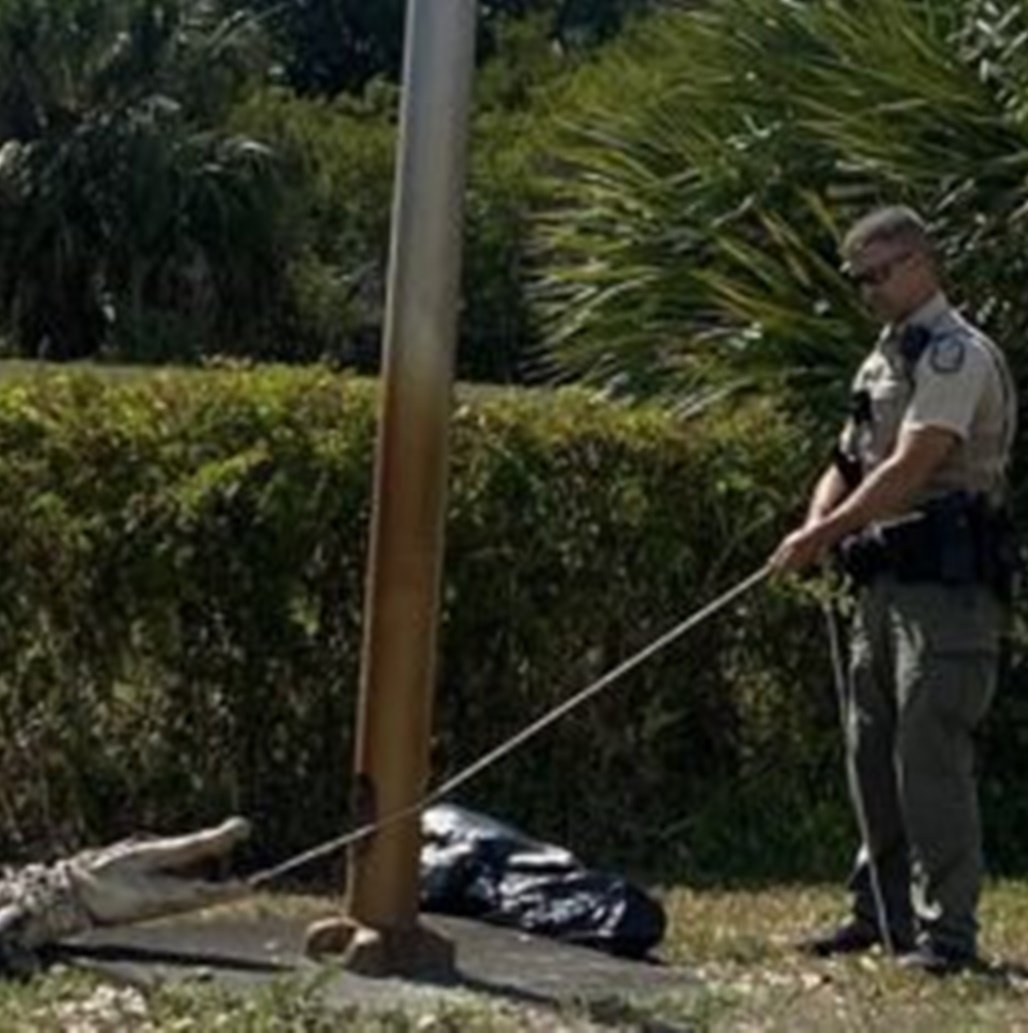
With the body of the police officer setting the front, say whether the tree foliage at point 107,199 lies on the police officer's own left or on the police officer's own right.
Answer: on the police officer's own right

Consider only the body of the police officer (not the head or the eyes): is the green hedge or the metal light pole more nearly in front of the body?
the metal light pole

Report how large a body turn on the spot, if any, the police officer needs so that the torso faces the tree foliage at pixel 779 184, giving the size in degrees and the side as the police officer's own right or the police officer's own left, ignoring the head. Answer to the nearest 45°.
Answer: approximately 135° to the police officer's own right

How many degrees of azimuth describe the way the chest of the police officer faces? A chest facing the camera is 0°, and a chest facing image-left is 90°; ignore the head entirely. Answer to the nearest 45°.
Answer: approximately 45°

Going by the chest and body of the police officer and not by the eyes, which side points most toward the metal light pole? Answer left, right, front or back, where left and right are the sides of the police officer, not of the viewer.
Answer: front

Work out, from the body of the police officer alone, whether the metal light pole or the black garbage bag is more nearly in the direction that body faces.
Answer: the metal light pole

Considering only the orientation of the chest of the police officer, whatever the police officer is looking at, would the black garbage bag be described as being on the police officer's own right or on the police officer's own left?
on the police officer's own right

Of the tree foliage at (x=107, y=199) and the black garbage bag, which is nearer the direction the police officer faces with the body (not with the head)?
the black garbage bag
